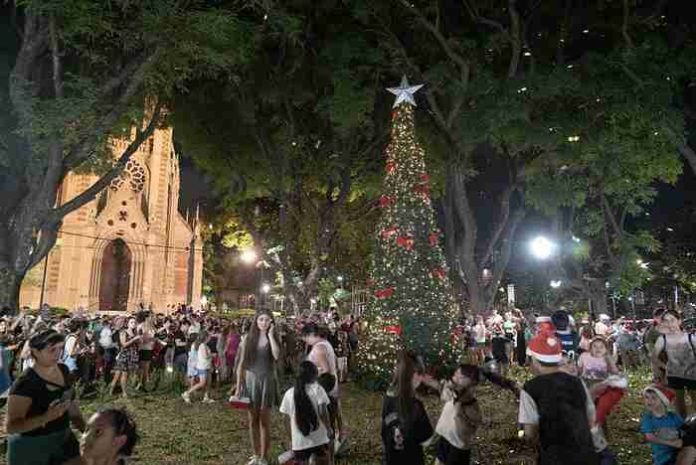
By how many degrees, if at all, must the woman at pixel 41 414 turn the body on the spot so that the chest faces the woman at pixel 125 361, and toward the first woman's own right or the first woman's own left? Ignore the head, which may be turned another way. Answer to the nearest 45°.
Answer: approximately 135° to the first woman's own left

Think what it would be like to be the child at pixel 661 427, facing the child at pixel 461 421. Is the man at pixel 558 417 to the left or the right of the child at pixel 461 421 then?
left

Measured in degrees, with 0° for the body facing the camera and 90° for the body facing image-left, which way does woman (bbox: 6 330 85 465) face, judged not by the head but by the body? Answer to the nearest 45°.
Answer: approximately 315°

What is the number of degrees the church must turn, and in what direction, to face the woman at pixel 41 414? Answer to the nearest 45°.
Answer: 0° — it already faces them

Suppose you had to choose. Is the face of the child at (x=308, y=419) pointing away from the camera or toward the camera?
away from the camera

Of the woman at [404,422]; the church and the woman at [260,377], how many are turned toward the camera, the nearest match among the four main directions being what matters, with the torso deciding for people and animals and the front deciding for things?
2

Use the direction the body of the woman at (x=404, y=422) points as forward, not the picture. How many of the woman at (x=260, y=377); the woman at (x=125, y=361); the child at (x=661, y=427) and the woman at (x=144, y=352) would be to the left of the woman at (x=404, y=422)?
3

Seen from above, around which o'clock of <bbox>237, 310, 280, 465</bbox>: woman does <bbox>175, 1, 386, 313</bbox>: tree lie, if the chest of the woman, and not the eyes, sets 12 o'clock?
The tree is roughly at 6 o'clock from the woman.

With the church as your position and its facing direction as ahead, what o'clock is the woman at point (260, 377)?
The woman is roughly at 12 o'clock from the church.

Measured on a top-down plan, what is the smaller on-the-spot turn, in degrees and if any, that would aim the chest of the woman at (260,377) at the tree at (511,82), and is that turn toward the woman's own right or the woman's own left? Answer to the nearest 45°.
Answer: approximately 135° to the woman's own left

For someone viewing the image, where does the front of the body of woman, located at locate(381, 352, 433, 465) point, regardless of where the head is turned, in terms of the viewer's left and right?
facing away from the viewer and to the right of the viewer

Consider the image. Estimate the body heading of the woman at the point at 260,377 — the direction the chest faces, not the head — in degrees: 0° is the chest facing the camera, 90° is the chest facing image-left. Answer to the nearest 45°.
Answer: approximately 0°
